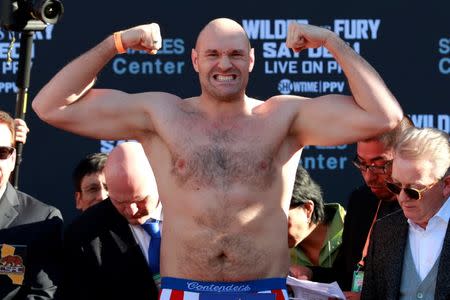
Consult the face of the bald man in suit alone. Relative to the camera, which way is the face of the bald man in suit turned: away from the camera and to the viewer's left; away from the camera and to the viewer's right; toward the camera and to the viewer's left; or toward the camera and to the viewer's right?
toward the camera and to the viewer's right

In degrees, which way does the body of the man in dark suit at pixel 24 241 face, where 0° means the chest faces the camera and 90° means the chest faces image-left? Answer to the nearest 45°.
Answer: approximately 0°

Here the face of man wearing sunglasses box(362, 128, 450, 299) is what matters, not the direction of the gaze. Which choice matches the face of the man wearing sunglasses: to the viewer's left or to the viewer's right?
to the viewer's left

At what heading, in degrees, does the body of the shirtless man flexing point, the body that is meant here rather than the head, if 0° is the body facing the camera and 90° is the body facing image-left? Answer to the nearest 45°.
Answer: approximately 0°

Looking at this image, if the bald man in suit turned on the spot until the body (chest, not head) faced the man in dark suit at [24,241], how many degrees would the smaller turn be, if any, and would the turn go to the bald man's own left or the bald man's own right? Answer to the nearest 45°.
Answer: approximately 135° to the bald man's own right

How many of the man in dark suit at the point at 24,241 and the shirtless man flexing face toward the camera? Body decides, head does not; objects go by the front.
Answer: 2

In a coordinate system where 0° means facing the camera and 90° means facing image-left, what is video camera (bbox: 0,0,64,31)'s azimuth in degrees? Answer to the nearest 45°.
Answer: approximately 315°

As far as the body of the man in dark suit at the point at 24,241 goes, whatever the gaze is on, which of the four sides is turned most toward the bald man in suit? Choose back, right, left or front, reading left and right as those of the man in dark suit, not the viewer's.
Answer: left

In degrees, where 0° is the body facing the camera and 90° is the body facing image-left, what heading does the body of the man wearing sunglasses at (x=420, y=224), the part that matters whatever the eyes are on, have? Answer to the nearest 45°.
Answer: approximately 45°
